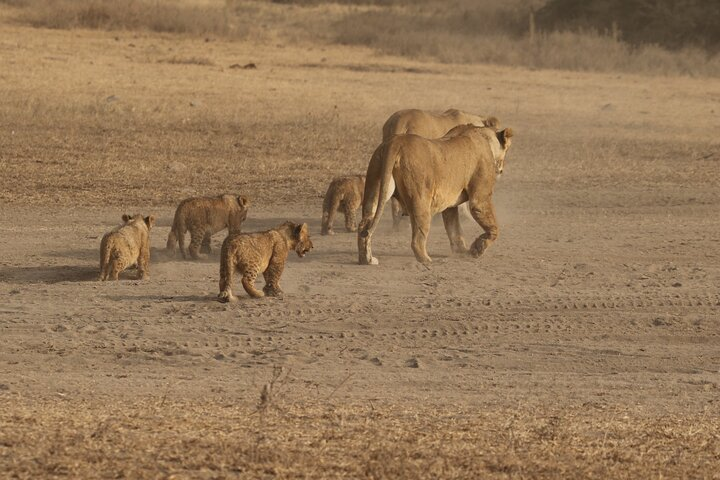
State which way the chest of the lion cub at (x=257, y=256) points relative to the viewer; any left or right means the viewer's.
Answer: facing away from the viewer and to the right of the viewer

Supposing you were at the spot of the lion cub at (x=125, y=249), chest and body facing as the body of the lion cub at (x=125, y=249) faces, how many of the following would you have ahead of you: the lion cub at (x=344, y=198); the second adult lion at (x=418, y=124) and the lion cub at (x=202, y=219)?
3

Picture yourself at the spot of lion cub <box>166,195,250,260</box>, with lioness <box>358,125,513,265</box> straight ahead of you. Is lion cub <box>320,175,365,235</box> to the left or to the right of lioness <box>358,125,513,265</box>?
left

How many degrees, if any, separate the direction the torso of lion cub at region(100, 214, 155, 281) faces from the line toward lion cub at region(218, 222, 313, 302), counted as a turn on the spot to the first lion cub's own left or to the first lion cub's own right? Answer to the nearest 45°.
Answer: approximately 90° to the first lion cub's own right

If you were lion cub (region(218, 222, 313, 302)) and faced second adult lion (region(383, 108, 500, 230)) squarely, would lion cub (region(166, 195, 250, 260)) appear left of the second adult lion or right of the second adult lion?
left

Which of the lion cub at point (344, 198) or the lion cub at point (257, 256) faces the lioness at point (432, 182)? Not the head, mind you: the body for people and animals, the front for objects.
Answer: the lion cub at point (257, 256)

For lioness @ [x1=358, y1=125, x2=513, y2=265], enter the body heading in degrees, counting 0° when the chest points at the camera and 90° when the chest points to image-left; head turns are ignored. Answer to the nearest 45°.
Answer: approximately 225°
